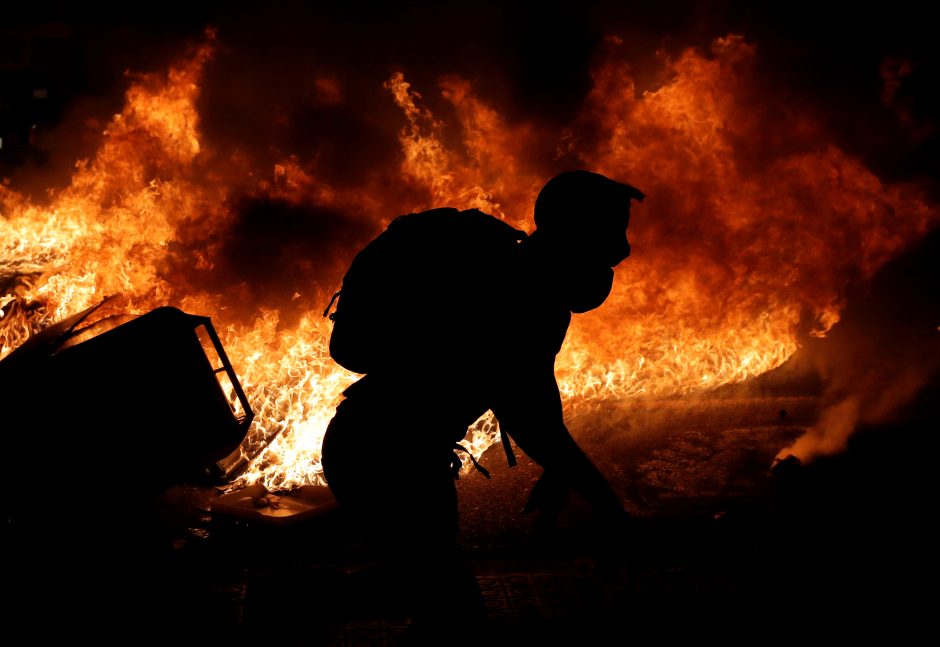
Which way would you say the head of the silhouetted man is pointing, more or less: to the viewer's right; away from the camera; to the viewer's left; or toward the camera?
to the viewer's right

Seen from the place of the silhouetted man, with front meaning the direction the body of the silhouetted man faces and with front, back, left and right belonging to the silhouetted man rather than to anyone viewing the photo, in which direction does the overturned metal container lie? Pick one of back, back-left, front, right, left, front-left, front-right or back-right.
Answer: back-left

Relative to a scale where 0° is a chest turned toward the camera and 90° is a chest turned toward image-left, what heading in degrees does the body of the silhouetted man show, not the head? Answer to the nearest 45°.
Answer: approximately 270°
